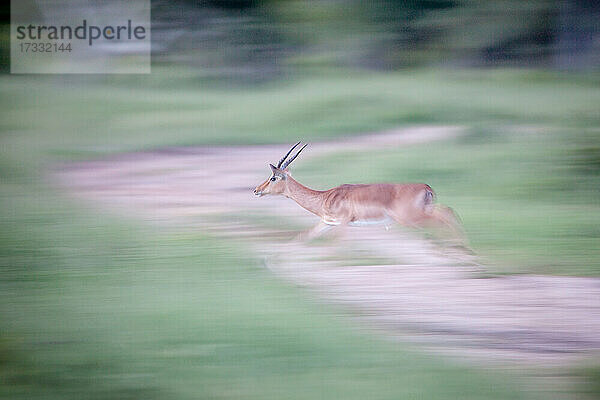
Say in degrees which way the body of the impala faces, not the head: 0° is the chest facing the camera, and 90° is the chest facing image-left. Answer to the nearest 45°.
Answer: approximately 90°
